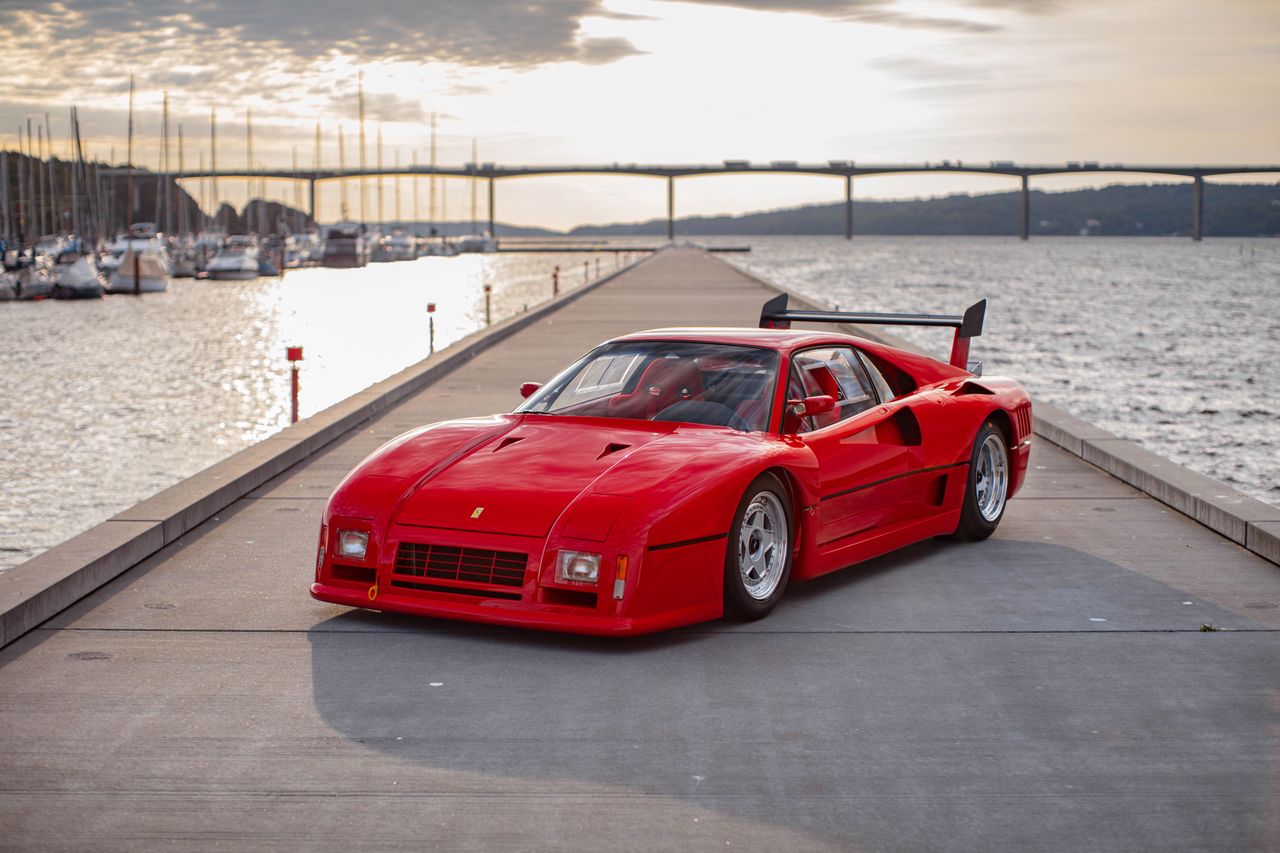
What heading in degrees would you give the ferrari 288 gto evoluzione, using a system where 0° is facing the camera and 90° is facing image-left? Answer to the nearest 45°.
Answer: approximately 45°
